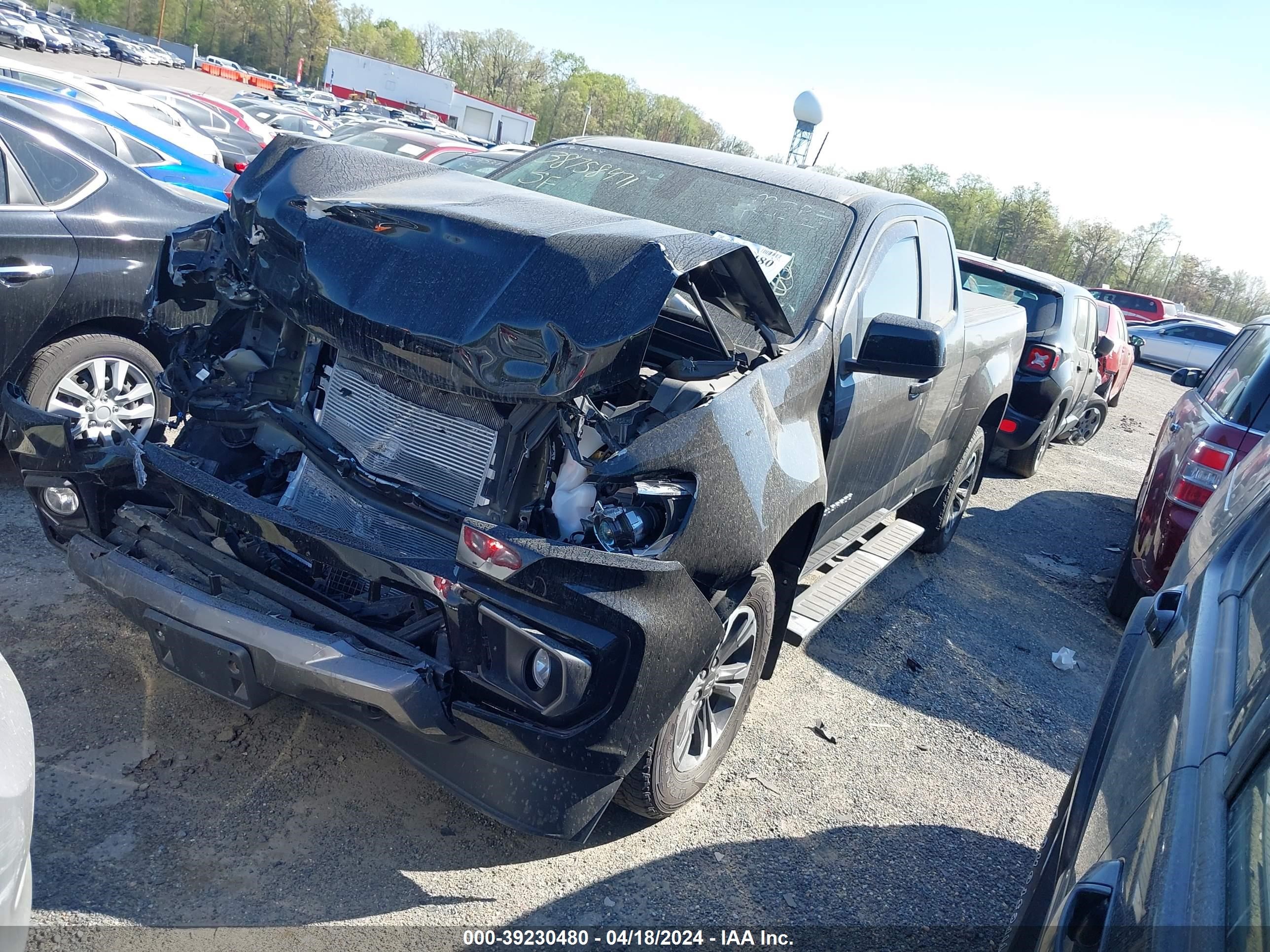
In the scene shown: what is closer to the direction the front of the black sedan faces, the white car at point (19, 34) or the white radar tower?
the white car

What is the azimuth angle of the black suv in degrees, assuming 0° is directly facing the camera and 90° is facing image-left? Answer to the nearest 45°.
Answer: approximately 225°

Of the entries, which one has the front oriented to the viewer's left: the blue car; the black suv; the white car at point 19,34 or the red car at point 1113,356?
the blue car

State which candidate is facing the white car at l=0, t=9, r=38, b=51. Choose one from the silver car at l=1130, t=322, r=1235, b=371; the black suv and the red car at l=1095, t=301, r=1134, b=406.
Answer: the silver car

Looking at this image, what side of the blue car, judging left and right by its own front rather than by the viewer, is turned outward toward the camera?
left

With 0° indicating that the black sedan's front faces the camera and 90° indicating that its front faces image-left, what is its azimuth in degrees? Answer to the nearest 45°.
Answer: approximately 90°

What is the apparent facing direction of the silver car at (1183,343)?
to the viewer's left

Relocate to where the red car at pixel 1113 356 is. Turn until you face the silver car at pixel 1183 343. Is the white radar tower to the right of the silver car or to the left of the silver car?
left

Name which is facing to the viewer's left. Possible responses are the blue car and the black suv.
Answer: the blue car

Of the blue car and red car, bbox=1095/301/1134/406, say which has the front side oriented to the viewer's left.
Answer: the blue car

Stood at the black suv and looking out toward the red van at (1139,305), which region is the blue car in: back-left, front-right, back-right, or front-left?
back-left
